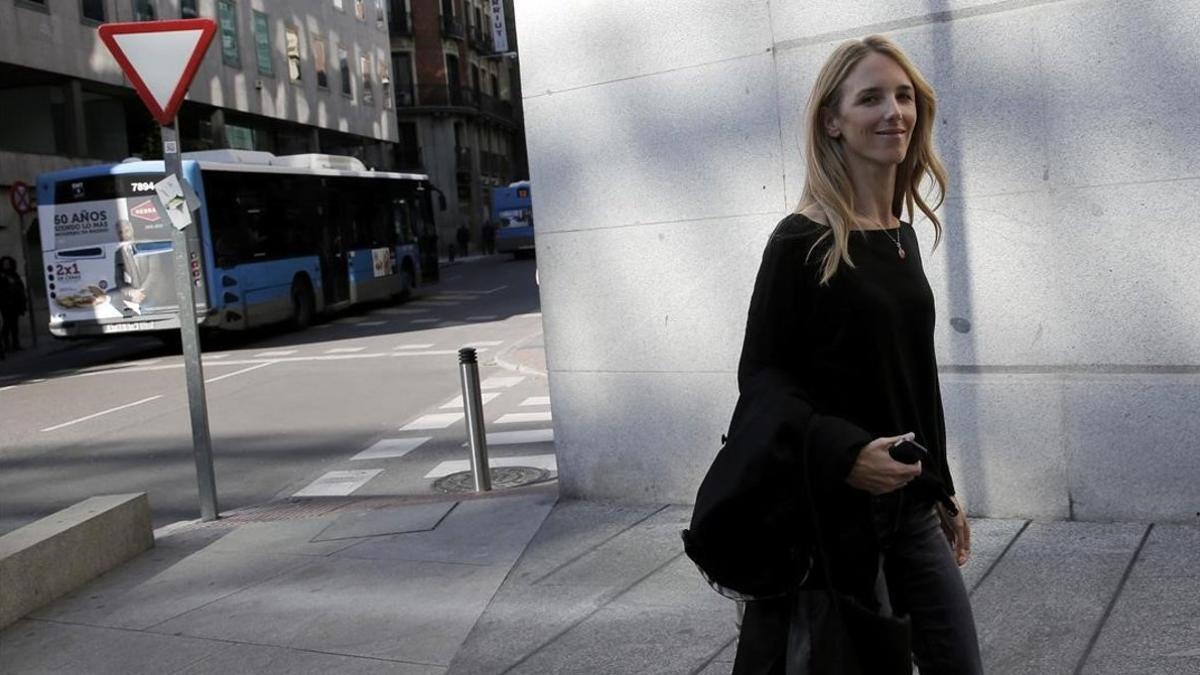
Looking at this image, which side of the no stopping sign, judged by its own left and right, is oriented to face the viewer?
front

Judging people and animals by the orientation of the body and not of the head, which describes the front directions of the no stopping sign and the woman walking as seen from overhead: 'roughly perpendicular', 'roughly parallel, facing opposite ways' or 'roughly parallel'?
roughly parallel

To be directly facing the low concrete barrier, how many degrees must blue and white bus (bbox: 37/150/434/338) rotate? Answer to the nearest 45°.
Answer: approximately 135° to its right

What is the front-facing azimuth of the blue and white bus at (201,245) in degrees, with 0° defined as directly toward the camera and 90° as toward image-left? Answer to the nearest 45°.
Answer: approximately 225°

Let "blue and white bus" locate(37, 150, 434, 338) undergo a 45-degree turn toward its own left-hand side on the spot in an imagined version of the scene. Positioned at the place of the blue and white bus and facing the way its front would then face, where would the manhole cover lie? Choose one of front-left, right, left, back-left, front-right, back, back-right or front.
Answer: back

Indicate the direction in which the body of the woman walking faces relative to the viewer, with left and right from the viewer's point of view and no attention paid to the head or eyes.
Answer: facing the viewer and to the right of the viewer

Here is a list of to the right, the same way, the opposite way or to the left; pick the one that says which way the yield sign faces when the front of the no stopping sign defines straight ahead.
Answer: the same way

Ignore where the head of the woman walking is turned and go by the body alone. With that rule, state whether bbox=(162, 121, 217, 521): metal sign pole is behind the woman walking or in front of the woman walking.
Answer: behind

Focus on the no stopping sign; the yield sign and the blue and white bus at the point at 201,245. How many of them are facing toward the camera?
2

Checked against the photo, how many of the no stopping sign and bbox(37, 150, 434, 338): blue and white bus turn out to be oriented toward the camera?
1

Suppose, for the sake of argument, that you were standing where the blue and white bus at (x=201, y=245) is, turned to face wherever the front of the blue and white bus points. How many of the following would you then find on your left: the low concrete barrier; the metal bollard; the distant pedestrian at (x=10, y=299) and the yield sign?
1

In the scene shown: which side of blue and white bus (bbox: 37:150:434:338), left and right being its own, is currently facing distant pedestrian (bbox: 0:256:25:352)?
back

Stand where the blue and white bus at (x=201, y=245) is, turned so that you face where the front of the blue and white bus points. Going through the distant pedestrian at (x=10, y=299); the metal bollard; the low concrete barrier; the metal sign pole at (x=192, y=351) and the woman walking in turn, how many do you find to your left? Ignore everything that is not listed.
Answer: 1

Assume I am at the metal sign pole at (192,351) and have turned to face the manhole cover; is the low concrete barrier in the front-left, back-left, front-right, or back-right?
back-right

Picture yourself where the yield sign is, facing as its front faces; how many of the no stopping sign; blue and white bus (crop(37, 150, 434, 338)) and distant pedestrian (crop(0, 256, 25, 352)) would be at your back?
3
